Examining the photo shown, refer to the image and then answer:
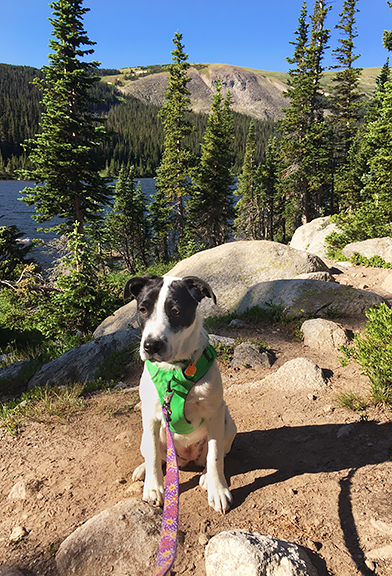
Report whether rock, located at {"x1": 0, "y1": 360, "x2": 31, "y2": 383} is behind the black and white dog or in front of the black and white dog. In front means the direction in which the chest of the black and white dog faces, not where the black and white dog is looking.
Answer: behind

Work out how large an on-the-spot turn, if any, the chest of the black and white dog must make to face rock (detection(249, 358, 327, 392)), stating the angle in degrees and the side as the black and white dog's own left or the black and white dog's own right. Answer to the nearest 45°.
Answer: approximately 135° to the black and white dog's own left

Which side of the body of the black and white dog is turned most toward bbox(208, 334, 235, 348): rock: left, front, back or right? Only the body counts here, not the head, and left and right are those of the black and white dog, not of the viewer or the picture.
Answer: back

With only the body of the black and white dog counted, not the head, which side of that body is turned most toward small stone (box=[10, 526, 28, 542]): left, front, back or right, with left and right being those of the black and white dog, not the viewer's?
right

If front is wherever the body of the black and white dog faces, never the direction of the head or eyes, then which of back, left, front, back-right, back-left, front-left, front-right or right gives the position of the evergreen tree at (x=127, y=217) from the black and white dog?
back

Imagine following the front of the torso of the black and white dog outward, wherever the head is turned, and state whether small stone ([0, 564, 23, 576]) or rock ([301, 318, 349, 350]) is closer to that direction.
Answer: the small stone

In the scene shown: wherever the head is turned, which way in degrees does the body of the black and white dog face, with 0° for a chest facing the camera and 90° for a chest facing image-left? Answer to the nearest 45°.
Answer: approximately 0°

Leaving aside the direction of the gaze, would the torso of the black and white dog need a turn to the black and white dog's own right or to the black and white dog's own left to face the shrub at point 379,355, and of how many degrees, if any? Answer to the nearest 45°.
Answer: approximately 135° to the black and white dog's own left

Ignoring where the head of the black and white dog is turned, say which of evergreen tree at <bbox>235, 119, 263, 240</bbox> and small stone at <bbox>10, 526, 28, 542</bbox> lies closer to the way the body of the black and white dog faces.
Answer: the small stone
